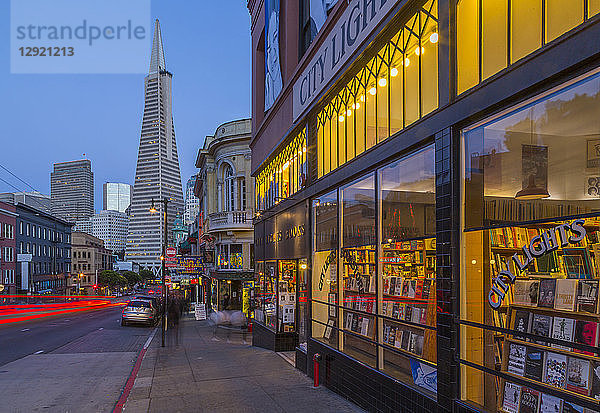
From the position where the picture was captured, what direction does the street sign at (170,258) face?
facing the viewer

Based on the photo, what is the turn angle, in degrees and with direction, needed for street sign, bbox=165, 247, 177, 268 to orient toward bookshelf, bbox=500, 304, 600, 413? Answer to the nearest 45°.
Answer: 0° — it already faces it

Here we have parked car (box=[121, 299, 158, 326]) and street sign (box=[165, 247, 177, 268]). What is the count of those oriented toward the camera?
1

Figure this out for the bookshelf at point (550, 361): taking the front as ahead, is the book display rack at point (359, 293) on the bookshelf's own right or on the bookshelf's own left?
on the bookshelf's own right

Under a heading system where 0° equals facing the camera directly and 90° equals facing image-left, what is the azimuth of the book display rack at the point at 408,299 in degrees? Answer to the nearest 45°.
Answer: approximately 45°

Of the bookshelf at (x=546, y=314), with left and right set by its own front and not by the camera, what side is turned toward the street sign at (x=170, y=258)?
right

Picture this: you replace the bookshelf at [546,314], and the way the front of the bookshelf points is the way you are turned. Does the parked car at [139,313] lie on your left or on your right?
on your right

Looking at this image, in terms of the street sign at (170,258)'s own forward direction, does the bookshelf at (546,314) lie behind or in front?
in front

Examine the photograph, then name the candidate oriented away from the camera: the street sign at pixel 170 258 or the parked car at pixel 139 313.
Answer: the parked car

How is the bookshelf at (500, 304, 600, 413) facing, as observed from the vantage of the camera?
facing the viewer and to the left of the viewer
